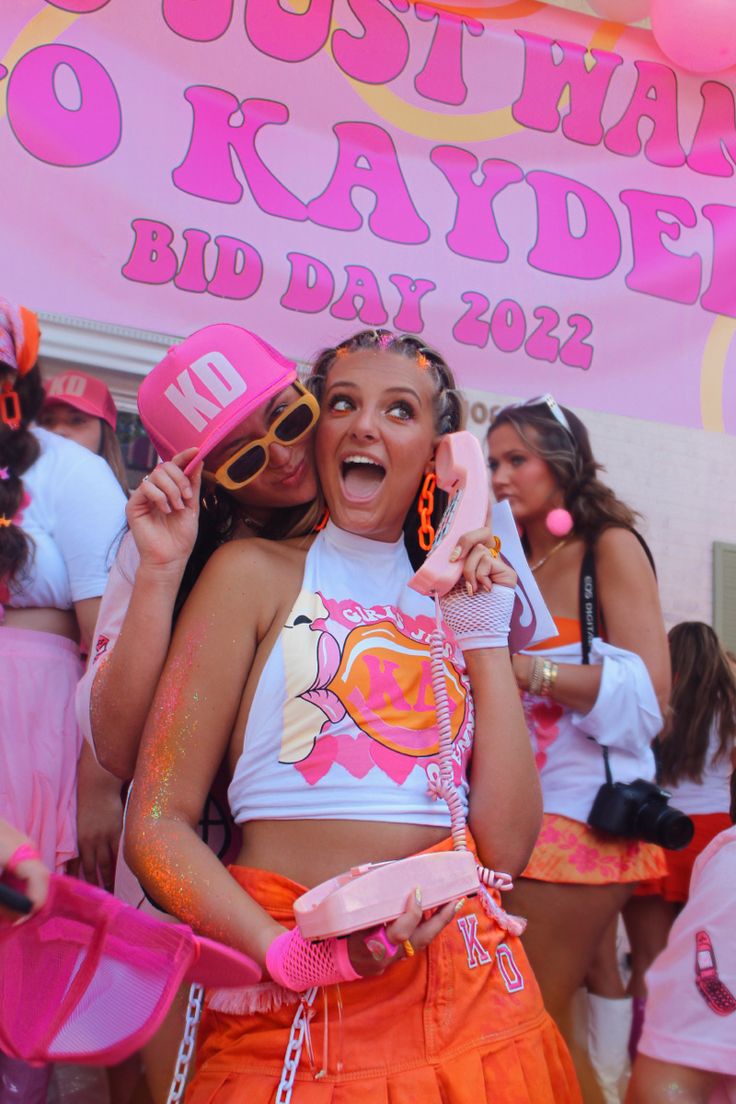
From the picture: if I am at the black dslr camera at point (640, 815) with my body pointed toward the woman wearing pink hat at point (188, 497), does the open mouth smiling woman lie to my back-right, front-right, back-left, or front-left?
front-left

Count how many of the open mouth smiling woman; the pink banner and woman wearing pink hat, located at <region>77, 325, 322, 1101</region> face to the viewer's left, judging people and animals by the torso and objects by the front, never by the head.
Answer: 0

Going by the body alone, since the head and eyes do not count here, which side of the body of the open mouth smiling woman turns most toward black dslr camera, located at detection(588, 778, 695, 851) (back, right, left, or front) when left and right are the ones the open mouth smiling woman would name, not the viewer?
left

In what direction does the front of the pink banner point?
toward the camera

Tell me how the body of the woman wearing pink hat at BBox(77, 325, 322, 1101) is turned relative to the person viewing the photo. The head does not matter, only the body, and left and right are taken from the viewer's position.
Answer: facing the viewer and to the right of the viewer

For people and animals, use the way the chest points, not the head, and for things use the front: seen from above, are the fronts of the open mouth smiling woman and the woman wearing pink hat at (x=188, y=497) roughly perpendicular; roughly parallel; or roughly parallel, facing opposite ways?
roughly parallel

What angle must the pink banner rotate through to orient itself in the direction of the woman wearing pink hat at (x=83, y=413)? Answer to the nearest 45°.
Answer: approximately 90° to its right
